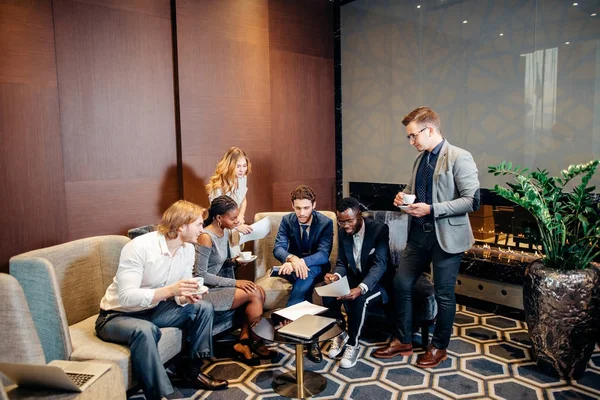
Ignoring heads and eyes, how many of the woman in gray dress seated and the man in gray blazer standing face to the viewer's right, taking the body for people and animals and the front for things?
1

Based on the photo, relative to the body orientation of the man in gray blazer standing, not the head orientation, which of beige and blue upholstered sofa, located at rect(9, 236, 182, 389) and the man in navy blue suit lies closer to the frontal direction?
the beige and blue upholstered sofa

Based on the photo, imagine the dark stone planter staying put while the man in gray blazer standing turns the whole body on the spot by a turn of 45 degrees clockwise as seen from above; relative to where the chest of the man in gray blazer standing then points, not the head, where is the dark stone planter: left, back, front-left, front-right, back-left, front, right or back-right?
back

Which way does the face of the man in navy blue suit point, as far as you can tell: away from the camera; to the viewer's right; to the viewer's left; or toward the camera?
toward the camera

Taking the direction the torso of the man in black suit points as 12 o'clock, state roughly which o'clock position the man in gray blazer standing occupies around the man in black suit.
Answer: The man in gray blazer standing is roughly at 8 o'clock from the man in black suit.

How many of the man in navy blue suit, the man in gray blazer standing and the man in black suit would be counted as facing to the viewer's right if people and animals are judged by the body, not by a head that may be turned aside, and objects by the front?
0

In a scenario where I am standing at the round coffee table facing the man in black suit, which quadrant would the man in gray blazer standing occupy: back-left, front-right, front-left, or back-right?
front-right

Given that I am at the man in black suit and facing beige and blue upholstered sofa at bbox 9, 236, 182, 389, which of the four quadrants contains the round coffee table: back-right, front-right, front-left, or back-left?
front-left

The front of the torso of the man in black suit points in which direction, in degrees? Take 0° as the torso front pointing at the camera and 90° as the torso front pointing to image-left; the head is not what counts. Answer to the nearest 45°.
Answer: approximately 45°

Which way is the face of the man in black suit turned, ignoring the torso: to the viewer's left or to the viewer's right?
to the viewer's left

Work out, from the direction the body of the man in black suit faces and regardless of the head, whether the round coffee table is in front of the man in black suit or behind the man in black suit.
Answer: in front

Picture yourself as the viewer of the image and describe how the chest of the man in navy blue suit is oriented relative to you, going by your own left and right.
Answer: facing the viewer

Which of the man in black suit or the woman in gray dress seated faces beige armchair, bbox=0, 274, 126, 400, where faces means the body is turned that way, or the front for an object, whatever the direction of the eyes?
the man in black suit

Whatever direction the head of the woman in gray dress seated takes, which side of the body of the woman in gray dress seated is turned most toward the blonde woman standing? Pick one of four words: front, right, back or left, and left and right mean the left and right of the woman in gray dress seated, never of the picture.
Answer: left

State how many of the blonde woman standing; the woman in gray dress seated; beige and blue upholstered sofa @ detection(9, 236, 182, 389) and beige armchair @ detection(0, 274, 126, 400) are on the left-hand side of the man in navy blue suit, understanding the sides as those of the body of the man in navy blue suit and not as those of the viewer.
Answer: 0

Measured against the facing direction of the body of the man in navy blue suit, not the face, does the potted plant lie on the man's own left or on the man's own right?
on the man's own left

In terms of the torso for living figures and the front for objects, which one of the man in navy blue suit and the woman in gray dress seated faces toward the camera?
the man in navy blue suit

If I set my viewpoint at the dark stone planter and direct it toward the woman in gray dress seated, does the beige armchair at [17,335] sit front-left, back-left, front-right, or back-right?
front-left

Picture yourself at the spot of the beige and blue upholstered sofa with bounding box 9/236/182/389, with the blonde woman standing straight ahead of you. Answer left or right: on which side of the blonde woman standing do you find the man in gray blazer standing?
right

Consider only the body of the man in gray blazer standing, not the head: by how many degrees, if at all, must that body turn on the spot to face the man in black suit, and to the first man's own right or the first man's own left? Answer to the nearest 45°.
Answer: approximately 45° to the first man's own right

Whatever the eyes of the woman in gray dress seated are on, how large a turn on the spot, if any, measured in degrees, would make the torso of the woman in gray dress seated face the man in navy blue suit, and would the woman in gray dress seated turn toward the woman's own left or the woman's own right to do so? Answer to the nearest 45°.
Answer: approximately 45° to the woman's own left

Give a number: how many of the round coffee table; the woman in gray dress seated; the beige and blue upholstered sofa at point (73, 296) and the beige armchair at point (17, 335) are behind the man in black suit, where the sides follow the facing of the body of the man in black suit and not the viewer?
0

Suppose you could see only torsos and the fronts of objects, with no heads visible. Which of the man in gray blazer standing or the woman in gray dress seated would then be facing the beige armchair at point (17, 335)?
the man in gray blazer standing
